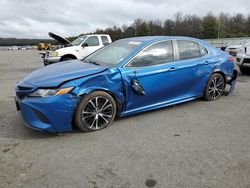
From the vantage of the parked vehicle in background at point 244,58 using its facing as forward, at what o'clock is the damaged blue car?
The damaged blue car is roughly at 11 o'clock from the parked vehicle in background.

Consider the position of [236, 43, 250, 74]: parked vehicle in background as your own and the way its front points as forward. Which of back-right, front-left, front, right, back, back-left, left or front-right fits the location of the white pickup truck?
front-right

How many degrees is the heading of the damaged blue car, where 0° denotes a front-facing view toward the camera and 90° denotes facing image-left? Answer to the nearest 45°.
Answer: approximately 45°

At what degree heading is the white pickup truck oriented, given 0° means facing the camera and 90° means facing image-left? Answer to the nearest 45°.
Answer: approximately 45°

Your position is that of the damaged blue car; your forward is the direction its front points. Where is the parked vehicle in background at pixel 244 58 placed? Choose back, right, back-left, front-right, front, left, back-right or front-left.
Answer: back
